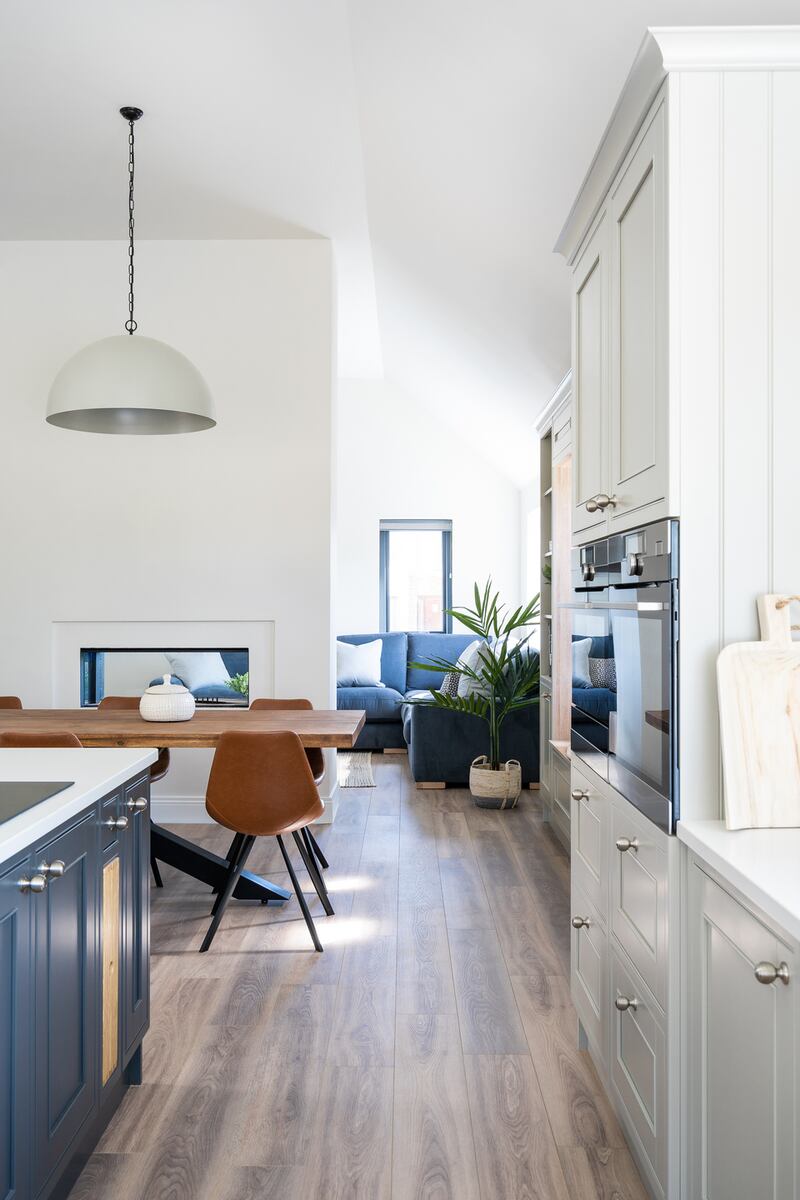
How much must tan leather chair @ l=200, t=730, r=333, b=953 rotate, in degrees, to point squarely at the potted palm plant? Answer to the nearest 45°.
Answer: approximately 45° to its right

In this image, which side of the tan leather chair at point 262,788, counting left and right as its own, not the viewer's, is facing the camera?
back

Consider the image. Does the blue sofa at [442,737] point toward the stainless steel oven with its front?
yes

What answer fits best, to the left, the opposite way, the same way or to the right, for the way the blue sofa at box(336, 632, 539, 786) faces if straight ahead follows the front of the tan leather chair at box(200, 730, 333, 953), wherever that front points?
the opposite way

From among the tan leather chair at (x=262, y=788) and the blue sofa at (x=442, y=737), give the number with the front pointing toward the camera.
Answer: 1

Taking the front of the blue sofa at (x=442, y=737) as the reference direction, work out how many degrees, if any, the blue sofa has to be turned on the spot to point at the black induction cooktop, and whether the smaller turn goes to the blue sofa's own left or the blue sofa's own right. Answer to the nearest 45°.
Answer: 0° — it already faces it

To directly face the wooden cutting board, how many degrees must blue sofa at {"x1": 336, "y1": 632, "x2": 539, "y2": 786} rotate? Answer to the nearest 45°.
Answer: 0° — it already faces it

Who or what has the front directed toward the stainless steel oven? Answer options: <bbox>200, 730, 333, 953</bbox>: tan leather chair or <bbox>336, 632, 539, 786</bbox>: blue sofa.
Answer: the blue sofa
